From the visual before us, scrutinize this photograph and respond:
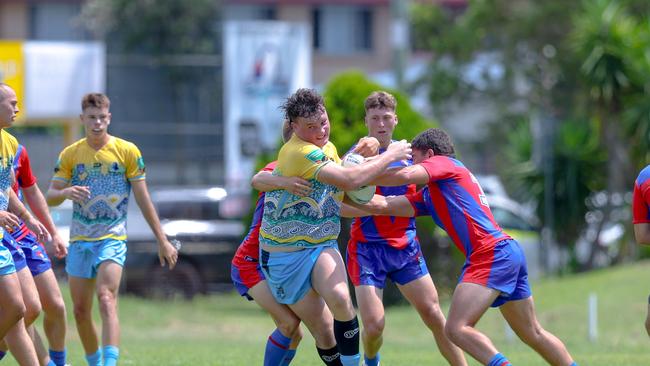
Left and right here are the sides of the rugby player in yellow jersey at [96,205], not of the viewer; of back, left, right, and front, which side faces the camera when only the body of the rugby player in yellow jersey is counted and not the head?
front

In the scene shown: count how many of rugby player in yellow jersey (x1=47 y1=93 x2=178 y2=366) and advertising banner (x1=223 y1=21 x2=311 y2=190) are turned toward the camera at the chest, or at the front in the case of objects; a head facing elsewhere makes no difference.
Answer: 2

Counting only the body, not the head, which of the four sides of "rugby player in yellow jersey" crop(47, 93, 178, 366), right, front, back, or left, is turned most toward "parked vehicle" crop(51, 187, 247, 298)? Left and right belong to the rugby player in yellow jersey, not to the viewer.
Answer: back

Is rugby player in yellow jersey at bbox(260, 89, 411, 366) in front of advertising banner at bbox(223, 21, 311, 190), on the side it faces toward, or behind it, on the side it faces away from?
in front

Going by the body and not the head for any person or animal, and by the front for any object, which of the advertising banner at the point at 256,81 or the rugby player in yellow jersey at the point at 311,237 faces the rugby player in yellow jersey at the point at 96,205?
the advertising banner

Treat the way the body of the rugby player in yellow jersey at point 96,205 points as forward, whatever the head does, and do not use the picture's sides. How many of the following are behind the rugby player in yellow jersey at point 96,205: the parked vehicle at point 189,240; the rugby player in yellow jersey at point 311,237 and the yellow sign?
2

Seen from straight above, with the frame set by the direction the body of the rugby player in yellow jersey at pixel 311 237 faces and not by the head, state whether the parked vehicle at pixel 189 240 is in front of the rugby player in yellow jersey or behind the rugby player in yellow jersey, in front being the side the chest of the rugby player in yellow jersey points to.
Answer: behind

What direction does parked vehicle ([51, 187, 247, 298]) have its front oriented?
to the viewer's left

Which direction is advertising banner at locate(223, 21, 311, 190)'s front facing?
toward the camera

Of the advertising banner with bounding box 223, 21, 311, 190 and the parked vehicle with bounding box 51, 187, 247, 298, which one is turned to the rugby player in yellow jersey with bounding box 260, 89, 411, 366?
the advertising banner

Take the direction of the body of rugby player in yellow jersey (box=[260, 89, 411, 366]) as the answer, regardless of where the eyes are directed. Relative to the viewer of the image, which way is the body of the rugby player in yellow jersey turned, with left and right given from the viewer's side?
facing the viewer and to the right of the viewer

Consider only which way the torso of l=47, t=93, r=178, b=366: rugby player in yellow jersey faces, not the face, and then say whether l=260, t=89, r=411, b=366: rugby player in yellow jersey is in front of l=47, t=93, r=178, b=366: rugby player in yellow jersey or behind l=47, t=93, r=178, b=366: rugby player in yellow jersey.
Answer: in front
